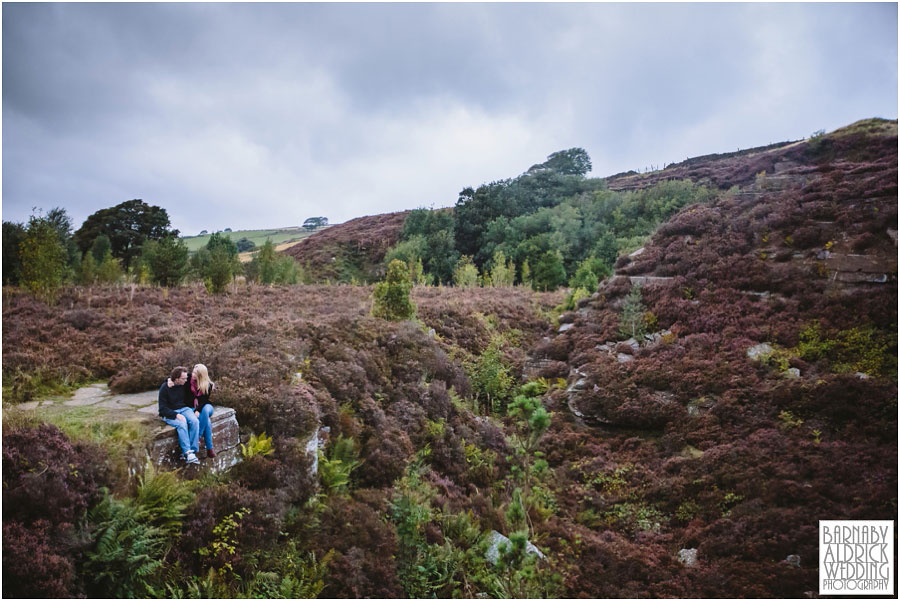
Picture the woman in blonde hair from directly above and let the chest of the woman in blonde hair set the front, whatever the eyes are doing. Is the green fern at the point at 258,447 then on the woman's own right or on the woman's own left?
on the woman's own left

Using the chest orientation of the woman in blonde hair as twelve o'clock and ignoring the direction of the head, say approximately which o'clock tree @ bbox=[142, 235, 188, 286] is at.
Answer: The tree is roughly at 6 o'clock from the woman in blonde hair.

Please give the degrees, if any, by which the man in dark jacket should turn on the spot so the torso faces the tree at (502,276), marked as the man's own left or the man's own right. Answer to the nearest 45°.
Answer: approximately 90° to the man's own left

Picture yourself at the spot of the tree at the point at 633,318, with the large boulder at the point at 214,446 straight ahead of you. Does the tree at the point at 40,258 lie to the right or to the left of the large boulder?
right

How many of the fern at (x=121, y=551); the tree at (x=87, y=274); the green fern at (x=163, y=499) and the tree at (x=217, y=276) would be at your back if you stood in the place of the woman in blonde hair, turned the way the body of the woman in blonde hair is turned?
2

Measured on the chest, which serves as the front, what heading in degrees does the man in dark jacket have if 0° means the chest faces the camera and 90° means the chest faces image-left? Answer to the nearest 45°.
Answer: approximately 315°

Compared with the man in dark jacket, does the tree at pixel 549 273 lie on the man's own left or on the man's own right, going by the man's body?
on the man's own left
